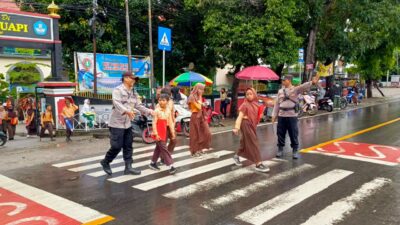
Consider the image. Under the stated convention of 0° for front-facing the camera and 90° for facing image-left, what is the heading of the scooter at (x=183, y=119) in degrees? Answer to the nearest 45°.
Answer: approximately 315°

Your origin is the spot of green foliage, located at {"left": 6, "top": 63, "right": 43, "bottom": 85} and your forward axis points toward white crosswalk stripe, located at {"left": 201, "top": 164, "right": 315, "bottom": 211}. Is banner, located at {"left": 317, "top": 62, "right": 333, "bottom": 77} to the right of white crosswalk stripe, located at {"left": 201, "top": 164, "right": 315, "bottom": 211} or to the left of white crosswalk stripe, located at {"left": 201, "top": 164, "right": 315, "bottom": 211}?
left

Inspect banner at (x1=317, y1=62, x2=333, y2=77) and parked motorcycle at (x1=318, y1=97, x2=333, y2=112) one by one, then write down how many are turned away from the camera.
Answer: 0

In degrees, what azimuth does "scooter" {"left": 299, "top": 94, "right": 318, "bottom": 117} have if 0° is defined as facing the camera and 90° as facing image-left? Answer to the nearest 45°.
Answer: approximately 315°

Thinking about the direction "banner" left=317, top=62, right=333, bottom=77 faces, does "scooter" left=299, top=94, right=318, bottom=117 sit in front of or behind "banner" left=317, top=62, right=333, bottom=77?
in front

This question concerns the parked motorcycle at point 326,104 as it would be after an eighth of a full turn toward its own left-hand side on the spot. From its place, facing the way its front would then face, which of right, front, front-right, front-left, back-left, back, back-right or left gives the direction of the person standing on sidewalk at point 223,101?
back-right
